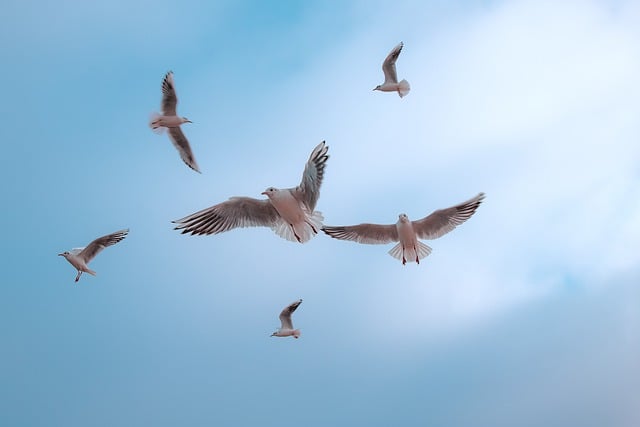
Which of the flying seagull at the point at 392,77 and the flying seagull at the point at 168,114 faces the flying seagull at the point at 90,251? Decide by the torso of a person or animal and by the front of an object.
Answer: the flying seagull at the point at 392,77

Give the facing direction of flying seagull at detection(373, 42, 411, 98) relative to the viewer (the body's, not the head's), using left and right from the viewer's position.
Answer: facing to the left of the viewer

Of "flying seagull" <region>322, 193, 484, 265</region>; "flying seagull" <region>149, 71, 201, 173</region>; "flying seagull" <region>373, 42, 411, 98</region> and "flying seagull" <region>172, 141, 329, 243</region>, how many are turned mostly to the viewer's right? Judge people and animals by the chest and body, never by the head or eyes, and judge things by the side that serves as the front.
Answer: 1

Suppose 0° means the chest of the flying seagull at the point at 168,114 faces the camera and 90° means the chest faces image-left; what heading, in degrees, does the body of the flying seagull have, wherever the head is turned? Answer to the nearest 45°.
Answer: approximately 270°

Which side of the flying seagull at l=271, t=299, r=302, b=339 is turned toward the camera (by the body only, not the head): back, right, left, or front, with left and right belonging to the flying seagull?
left

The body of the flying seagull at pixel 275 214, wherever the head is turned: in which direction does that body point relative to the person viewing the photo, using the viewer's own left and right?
facing the viewer and to the left of the viewer

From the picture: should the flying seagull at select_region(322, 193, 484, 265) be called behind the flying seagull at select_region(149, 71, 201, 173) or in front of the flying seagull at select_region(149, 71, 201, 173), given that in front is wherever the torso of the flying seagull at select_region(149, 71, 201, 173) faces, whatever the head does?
in front

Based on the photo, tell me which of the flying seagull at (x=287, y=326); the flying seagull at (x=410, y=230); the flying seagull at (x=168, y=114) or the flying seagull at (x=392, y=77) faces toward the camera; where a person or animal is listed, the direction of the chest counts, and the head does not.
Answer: the flying seagull at (x=410, y=230)

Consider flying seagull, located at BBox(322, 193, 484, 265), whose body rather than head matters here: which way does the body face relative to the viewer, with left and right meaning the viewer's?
facing the viewer
